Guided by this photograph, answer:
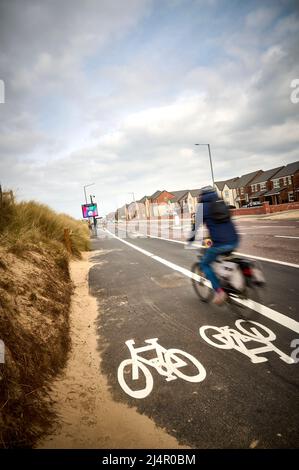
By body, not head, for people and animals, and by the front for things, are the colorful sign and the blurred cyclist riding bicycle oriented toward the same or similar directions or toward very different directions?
very different directions

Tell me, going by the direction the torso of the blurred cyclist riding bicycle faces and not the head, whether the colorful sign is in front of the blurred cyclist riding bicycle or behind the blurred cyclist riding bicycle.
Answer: in front

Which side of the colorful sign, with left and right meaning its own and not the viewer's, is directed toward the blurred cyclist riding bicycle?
front

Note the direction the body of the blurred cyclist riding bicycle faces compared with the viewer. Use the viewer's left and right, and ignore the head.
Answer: facing away from the viewer and to the left of the viewer

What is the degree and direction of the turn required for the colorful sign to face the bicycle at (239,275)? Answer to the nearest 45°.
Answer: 0° — it already faces it

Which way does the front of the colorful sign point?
toward the camera

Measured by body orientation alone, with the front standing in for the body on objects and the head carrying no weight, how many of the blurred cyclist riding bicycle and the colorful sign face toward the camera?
1

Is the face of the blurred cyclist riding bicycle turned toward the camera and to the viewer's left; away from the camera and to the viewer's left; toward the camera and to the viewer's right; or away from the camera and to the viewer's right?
away from the camera and to the viewer's left
